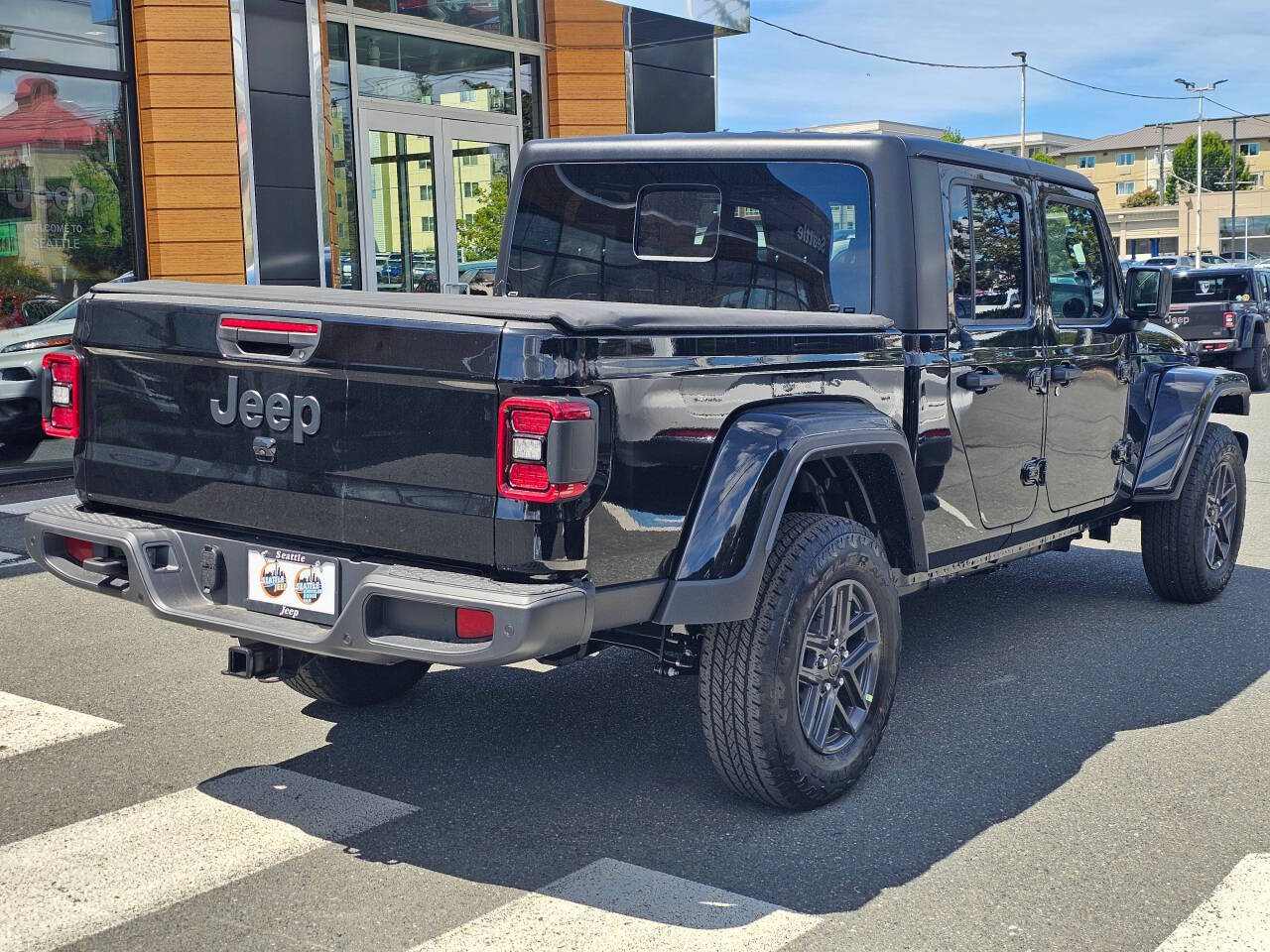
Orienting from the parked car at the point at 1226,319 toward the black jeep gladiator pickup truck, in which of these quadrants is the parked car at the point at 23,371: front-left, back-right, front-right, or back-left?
front-right

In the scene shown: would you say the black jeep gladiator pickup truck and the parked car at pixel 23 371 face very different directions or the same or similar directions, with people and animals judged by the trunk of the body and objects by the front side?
very different directions

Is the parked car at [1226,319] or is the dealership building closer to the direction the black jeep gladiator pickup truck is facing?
the parked car

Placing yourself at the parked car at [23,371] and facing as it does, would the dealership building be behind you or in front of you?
behind

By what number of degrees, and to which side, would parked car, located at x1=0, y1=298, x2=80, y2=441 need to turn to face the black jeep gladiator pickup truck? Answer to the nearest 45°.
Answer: approximately 45° to its left

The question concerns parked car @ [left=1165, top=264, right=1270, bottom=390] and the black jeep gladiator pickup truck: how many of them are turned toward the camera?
0

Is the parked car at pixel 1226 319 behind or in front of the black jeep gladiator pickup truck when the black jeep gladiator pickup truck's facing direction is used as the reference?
in front

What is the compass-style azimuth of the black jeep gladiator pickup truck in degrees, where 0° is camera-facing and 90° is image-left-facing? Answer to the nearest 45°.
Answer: approximately 225°

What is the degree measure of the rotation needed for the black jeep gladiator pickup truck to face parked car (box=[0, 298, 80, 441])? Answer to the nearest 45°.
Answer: approximately 90° to its left

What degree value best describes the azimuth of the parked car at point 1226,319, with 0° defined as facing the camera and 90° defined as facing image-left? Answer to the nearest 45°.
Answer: approximately 225°

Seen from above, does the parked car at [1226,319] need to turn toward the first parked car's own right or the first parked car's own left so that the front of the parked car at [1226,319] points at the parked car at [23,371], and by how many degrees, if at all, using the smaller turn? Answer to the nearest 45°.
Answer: approximately 180°
